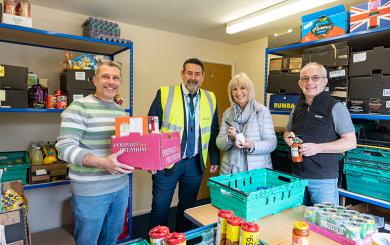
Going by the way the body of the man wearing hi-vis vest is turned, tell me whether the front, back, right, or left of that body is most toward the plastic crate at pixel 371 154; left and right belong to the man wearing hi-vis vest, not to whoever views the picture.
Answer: left

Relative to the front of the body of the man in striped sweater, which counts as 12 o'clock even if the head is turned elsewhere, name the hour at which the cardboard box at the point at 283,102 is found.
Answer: The cardboard box is roughly at 10 o'clock from the man in striped sweater.

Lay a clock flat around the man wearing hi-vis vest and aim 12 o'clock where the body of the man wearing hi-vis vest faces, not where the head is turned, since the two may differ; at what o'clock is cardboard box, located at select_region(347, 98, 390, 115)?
The cardboard box is roughly at 9 o'clock from the man wearing hi-vis vest.

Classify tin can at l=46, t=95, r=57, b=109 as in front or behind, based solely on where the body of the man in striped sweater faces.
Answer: behind

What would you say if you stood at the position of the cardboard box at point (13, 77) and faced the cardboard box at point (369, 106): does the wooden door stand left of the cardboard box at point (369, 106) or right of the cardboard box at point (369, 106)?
left

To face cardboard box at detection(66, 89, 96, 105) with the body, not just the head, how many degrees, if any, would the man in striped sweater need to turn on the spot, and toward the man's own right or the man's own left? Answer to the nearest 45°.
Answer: approximately 135° to the man's own left

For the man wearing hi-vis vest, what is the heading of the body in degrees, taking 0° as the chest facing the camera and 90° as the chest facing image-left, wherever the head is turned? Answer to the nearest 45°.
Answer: approximately 0°

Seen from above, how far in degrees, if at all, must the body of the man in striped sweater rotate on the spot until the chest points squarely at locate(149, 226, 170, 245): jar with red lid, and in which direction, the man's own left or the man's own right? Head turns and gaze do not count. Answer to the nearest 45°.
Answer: approximately 45° to the man's own right

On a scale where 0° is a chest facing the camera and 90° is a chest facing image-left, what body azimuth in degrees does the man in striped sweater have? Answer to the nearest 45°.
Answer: approximately 315°

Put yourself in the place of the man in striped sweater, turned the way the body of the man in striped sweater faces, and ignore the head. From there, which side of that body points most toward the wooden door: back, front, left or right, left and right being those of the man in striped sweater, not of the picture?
left

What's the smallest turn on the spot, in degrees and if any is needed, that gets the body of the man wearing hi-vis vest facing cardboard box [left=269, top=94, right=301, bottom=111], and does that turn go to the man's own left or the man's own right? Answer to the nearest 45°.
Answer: approximately 135° to the man's own left
